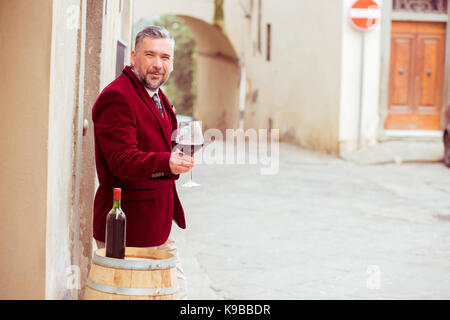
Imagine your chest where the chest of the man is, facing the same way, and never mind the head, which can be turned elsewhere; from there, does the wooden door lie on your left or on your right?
on your left

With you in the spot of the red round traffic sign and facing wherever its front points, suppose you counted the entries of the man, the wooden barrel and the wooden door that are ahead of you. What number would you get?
2

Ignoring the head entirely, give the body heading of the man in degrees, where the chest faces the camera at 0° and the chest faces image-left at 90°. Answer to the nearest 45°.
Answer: approximately 315°

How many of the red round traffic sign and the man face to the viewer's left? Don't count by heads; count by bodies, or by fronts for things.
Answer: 0

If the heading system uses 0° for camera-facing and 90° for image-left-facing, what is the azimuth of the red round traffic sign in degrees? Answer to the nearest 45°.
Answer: approximately 0°

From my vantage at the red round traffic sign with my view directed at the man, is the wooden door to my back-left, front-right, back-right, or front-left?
back-left

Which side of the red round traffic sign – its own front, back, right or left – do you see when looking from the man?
front

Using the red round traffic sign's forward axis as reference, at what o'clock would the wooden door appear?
The wooden door is roughly at 8 o'clock from the red round traffic sign.

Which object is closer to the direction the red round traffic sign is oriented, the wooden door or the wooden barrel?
the wooden barrel
